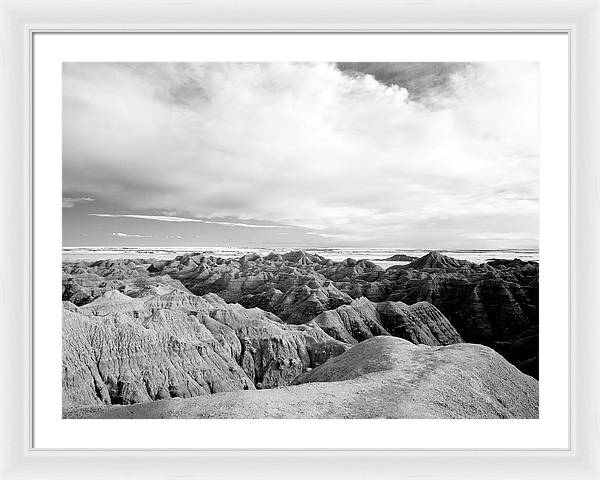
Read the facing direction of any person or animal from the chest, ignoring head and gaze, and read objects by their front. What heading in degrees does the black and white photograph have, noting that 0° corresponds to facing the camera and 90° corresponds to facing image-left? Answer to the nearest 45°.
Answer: approximately 0°
